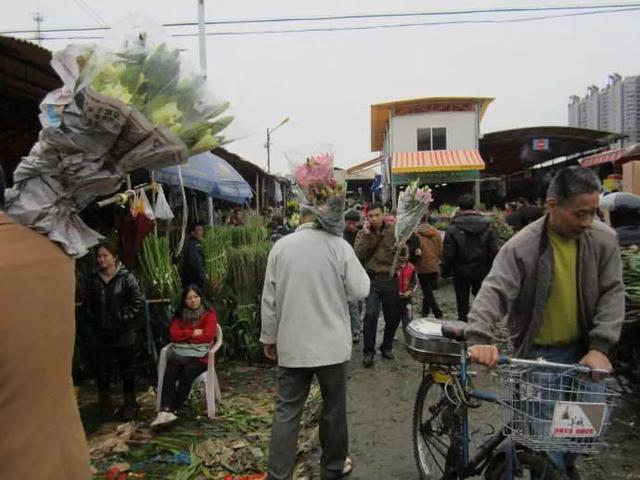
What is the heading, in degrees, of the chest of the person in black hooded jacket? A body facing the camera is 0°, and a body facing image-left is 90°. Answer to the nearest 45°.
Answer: approximately 180°

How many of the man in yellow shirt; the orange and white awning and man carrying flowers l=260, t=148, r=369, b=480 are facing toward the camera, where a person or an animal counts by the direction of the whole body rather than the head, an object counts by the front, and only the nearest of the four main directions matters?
2

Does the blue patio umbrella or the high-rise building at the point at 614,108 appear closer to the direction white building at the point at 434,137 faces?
the blue patio umbrella

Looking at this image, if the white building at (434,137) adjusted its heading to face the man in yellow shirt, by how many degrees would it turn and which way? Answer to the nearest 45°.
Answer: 0° — it already faces them

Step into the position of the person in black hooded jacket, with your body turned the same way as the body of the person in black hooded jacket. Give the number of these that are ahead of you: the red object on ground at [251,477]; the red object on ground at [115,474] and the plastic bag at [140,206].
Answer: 0

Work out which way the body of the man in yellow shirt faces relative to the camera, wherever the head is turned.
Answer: toward the camera

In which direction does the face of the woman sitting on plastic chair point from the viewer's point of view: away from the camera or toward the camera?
toward the camera

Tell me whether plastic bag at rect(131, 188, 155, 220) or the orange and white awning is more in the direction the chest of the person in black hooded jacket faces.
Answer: the orange and white awning

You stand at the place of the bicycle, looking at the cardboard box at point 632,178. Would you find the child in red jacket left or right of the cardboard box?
left

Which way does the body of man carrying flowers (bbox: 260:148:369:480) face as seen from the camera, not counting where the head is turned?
away from the camera

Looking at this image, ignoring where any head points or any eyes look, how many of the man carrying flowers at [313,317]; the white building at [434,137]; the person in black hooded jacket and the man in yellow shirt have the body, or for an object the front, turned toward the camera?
2

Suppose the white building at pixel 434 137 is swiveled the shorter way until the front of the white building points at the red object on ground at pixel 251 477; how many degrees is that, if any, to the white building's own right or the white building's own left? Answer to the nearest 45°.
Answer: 0° — it already faces it

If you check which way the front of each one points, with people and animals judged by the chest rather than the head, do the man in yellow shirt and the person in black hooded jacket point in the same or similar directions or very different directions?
very different directions

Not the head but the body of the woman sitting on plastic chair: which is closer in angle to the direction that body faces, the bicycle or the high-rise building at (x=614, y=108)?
the bicycle

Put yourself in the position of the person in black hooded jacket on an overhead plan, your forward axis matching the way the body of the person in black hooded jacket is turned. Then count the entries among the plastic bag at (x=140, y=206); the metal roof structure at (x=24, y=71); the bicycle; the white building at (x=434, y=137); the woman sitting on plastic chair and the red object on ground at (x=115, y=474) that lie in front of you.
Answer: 1

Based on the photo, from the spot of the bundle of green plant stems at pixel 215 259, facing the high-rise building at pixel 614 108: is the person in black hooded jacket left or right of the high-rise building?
right

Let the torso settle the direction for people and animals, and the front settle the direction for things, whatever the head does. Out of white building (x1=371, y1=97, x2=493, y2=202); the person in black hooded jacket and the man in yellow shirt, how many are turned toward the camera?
2

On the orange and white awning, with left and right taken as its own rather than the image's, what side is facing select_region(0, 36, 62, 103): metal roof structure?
front
